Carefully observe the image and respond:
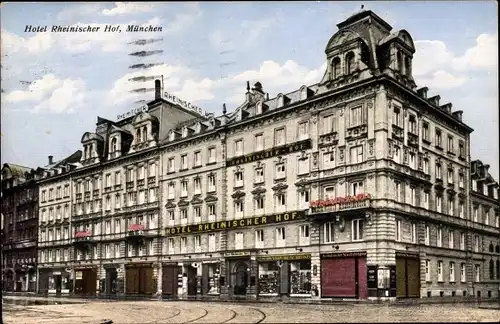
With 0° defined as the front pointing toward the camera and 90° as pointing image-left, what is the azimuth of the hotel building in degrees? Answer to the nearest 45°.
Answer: approximately 45°
